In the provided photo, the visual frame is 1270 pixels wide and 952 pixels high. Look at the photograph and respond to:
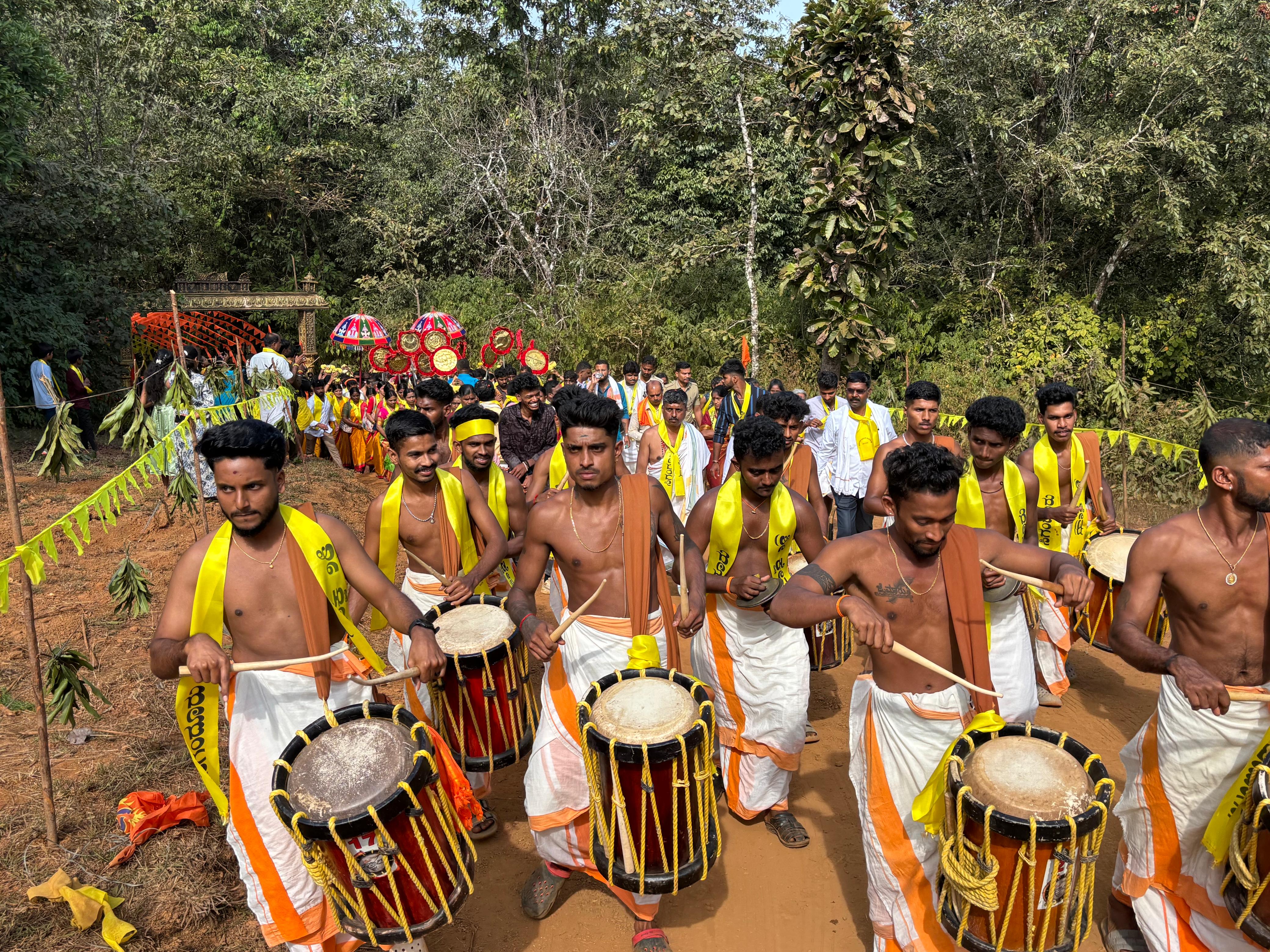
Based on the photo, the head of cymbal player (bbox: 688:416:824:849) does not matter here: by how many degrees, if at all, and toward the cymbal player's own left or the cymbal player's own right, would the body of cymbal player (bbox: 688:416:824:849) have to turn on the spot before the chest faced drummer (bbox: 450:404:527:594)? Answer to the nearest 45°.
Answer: approximately 135° to the cymbal player's own right

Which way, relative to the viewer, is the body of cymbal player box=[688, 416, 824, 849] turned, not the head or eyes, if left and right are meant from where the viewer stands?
facing the viewer

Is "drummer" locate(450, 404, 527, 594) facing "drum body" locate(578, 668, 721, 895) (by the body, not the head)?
yes

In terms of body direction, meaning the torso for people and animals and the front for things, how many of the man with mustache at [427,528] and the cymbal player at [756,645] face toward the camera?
2

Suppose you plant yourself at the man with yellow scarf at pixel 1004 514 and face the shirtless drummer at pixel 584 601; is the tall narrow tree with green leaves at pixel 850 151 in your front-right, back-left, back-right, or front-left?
back-right

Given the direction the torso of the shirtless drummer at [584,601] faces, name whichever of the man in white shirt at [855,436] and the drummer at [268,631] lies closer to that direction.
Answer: the drummer

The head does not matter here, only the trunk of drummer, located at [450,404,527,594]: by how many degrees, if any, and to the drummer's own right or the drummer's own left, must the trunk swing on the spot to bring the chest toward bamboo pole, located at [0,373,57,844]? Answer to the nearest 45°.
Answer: approximately 45° to the drummer's own right

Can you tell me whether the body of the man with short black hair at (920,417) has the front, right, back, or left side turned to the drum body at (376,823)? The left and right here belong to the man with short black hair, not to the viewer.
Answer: front

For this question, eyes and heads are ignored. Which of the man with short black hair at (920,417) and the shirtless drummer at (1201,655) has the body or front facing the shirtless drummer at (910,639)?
the man with short black hair

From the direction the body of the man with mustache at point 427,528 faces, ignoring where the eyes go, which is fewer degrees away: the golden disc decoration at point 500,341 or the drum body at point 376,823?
the drum body

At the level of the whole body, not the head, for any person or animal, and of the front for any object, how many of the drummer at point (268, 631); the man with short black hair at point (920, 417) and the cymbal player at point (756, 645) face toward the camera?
3

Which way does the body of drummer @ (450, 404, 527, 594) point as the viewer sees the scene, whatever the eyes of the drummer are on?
toward the camera

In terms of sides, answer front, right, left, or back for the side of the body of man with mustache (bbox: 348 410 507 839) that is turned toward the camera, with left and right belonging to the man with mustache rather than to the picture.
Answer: front

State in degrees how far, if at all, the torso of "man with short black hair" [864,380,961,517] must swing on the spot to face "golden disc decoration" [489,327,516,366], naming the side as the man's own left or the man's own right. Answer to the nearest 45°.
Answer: approximately 135° to the man's own right

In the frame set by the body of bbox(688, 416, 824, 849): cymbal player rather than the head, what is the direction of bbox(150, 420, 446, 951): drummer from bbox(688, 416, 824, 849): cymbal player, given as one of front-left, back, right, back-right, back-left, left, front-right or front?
front-right
